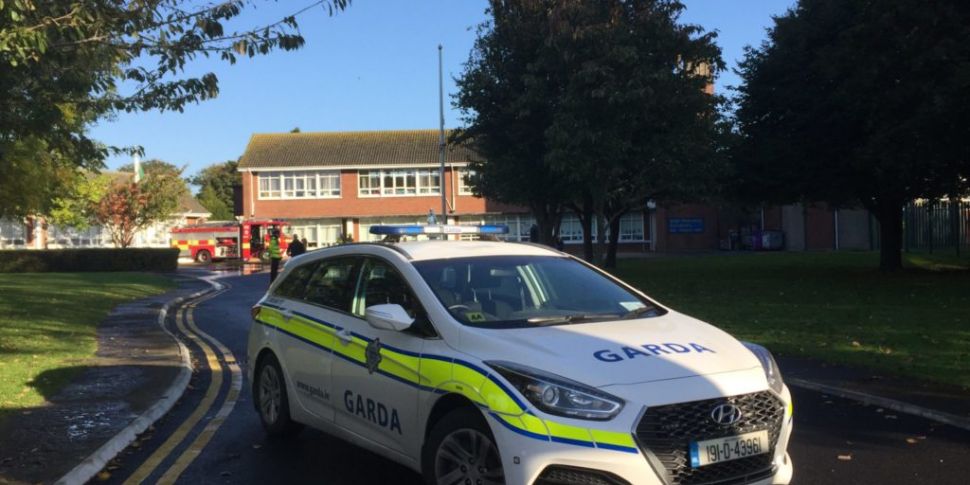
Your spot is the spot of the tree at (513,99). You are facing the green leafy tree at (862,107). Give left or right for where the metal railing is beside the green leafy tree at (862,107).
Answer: left

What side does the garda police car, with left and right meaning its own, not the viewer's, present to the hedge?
back

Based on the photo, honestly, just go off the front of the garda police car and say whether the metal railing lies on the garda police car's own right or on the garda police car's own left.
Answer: on the garda police car's own left

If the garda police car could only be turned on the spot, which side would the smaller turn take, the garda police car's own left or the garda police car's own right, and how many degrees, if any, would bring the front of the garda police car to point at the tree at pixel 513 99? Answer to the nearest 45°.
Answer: approximately 135° to the garda police car's own left

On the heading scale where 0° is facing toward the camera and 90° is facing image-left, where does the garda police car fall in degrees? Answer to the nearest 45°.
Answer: approximately 315°

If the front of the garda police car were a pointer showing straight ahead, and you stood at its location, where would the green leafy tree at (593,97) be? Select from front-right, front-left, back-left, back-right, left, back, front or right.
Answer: back-left
